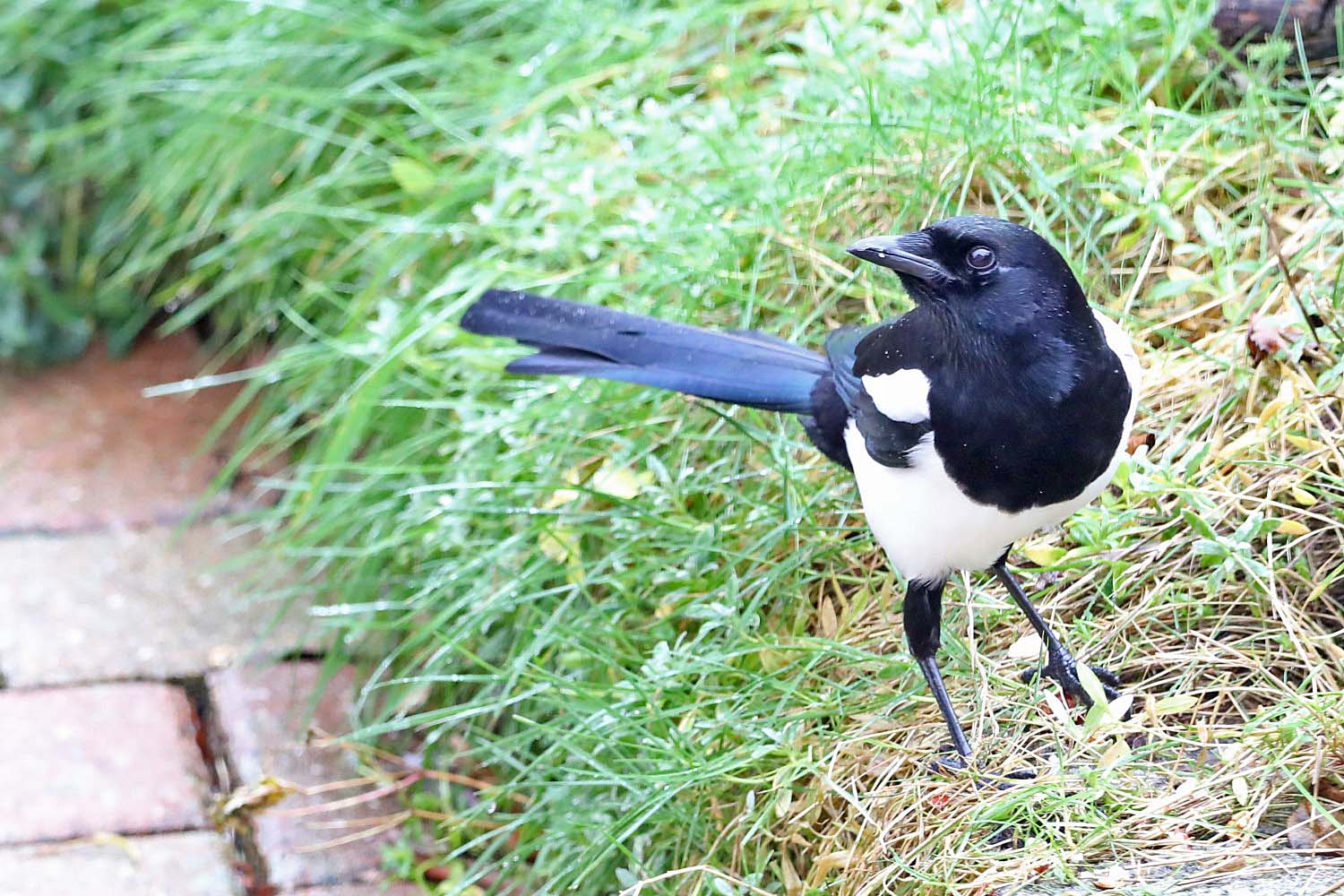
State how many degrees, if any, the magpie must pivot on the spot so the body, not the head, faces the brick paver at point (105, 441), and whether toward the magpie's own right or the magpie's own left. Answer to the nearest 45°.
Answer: approximately 180°

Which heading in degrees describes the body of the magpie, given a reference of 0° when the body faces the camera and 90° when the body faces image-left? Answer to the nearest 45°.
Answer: approximately 315°

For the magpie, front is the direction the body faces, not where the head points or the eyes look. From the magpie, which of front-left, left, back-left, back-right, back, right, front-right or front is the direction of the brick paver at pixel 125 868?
back-right

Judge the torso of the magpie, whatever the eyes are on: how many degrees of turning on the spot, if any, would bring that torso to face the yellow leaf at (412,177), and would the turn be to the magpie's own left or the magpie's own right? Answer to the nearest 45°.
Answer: approximately 180°

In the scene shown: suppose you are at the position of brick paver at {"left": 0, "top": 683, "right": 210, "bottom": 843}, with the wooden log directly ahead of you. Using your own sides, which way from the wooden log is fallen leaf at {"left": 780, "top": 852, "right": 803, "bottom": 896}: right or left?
right
